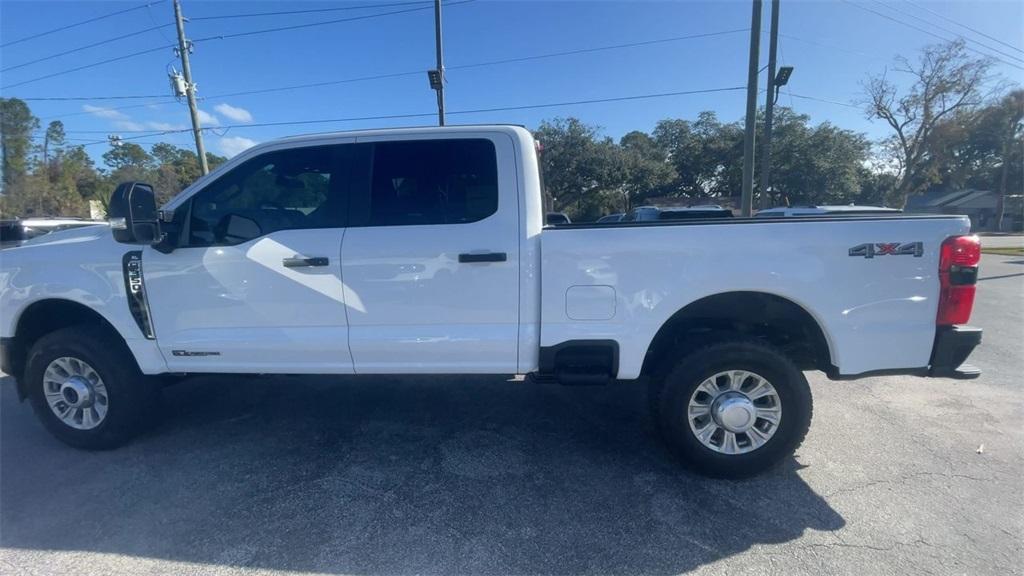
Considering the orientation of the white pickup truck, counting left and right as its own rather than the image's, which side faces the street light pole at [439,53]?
right

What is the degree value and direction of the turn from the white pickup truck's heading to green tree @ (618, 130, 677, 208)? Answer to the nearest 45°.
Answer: approximately 90° to its right

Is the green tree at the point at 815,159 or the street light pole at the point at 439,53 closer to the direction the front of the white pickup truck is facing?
the street light pole

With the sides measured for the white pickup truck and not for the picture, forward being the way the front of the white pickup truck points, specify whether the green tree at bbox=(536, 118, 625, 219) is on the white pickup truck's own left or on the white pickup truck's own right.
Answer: on the white pickup truck's own right

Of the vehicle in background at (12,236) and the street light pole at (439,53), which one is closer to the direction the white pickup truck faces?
the vehicle in background

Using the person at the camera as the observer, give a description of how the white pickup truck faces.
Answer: facing to the left of the viewer

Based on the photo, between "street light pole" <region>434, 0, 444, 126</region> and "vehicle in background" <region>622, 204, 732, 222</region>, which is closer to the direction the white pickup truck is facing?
the street light pole
